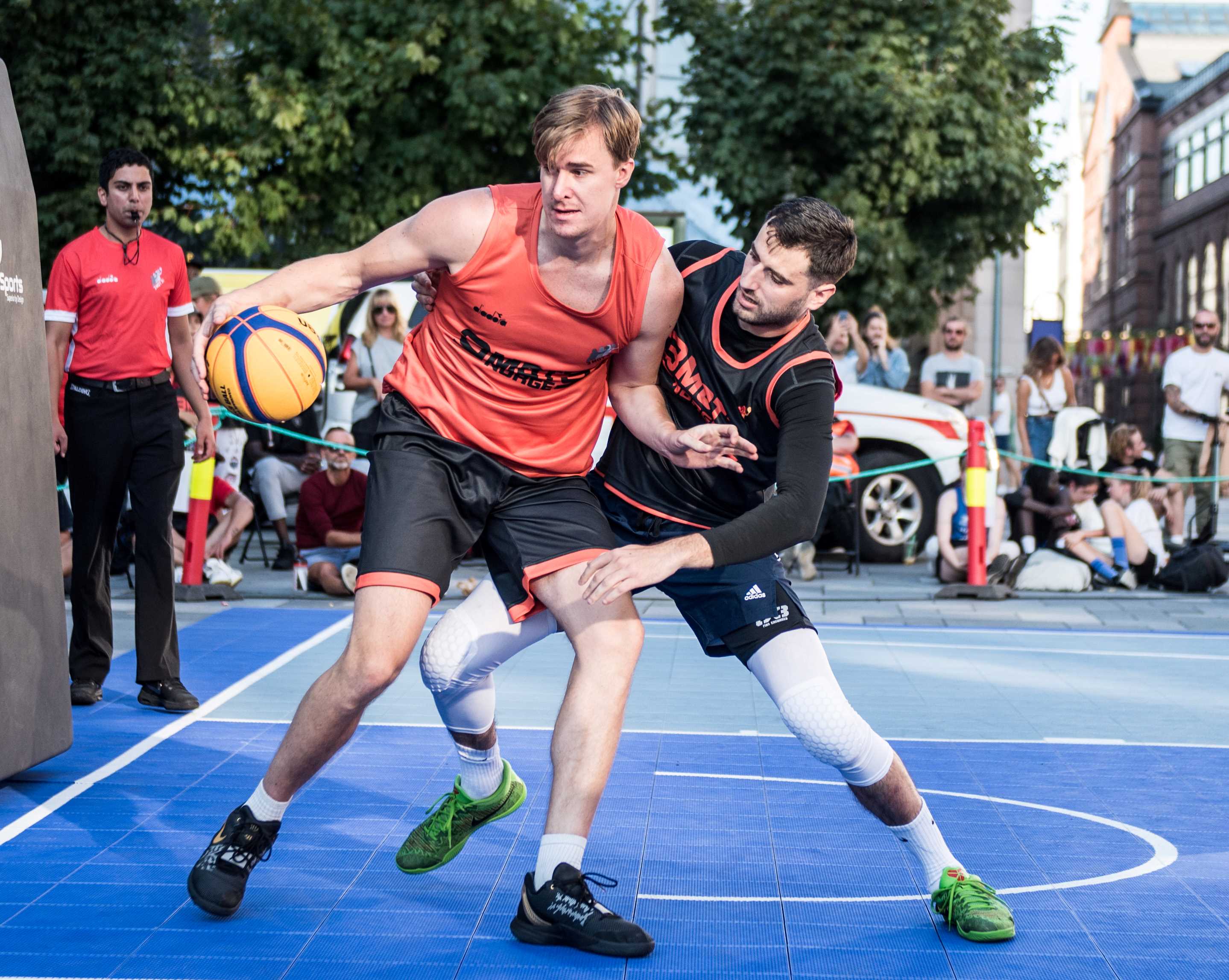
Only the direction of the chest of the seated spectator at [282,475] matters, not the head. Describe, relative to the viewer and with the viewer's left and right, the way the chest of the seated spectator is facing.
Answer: facing the viewer

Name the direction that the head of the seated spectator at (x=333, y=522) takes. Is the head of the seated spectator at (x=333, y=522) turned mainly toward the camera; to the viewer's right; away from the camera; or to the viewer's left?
toward the camera

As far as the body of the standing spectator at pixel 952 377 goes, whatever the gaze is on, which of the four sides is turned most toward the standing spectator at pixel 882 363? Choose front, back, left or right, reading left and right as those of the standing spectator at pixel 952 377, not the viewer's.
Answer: right

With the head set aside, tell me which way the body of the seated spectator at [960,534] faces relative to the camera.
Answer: toward the camera

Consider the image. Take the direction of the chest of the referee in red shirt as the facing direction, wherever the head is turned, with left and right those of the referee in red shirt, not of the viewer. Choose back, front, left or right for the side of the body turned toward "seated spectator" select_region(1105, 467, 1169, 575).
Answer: left

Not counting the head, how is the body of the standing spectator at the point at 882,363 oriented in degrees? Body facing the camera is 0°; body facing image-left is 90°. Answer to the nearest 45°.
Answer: approximately 45°

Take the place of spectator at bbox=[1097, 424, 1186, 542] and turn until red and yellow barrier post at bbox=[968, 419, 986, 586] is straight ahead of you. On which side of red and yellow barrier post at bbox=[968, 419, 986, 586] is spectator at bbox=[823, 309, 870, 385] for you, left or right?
right

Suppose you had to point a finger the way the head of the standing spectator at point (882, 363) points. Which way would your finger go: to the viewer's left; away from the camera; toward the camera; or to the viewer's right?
toward the camera

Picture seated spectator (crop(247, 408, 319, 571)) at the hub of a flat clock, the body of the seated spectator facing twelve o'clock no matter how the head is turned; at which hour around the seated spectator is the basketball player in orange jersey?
The basketball player in orange jersey is roughly at 12 o'clock from the seated spectator.

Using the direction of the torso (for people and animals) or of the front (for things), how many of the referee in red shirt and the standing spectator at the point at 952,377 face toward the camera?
2

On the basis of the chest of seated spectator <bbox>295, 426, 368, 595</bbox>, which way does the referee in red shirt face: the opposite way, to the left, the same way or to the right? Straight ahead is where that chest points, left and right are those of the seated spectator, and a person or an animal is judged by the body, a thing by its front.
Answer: the same way

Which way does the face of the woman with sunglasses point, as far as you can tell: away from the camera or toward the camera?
toward the camera

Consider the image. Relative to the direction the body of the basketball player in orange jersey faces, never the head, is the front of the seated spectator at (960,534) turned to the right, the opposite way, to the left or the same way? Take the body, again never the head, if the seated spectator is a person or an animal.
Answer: the same way

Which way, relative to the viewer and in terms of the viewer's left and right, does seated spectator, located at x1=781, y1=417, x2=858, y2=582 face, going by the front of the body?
facing the viewer and to the left of the viewer

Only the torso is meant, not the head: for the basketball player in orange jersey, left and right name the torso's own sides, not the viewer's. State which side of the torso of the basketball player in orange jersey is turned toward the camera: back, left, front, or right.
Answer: front
